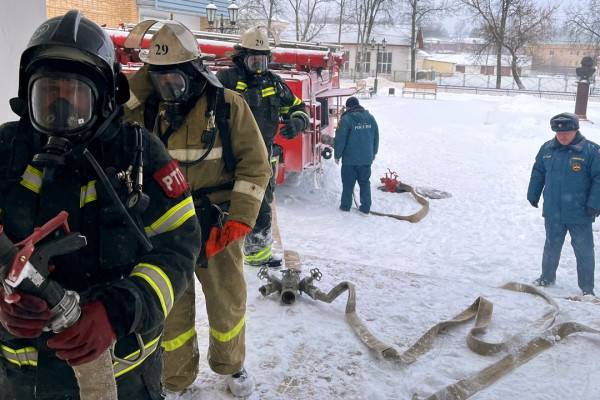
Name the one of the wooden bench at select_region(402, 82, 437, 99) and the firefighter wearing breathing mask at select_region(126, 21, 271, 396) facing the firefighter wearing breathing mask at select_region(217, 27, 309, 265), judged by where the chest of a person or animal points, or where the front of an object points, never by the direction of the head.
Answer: the wooden bench

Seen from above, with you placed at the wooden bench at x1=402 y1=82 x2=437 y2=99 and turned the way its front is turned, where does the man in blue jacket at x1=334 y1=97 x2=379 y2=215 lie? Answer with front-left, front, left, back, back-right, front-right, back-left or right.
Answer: front

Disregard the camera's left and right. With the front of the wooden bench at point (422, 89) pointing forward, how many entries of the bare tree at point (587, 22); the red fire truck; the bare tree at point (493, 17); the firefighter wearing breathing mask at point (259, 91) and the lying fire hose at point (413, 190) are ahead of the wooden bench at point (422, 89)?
3

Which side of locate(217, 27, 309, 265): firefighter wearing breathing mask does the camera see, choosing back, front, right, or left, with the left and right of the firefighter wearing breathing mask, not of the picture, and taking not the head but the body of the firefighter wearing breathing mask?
front

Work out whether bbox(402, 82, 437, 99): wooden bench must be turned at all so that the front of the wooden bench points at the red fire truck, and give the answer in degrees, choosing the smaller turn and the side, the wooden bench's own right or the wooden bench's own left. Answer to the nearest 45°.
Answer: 0° — it already faces it

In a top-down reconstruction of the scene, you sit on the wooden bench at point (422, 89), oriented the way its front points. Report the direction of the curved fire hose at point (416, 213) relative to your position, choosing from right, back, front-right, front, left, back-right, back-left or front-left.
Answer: front

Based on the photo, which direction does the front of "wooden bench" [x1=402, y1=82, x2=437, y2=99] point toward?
toward the camera

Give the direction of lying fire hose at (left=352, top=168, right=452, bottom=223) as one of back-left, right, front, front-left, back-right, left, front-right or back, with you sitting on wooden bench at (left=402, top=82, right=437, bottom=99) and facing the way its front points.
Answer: front

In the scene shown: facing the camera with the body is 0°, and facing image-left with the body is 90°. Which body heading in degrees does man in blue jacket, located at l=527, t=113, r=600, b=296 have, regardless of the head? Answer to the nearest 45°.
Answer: approximately 45°

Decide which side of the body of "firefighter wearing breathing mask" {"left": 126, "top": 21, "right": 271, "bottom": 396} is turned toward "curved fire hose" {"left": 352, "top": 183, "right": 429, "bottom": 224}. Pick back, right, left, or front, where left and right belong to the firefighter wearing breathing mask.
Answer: back

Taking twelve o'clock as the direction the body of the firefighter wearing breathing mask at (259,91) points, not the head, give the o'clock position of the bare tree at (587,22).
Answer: The bare tree is roughly at 7 o'clock from the firefighter wearing breathing mask.

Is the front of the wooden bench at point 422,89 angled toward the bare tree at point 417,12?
no

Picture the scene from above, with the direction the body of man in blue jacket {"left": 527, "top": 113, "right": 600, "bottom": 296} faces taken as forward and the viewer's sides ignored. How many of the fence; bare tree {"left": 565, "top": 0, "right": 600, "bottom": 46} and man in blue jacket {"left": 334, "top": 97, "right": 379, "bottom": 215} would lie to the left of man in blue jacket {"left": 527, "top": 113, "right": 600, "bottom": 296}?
0

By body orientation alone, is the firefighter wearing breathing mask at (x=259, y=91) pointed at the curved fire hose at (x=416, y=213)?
no

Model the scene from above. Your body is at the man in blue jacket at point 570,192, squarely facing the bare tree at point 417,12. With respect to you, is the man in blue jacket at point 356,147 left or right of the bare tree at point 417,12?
left

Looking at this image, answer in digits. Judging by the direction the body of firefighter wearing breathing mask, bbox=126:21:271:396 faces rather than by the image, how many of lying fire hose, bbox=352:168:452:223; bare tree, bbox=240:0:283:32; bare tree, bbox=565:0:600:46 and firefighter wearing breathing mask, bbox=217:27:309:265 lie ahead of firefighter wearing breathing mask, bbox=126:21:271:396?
0

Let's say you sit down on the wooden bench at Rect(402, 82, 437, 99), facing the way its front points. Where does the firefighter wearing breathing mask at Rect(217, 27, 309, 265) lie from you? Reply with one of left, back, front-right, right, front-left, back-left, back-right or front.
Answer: front

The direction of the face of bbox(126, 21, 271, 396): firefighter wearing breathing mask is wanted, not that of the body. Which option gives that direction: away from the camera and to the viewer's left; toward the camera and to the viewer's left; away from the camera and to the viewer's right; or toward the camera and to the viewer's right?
toward the camera and to the viewer's left

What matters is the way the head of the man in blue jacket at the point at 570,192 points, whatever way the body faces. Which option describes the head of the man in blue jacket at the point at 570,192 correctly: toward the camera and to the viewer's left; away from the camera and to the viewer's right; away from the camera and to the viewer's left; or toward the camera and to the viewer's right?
toward the camera and to the viewer's left

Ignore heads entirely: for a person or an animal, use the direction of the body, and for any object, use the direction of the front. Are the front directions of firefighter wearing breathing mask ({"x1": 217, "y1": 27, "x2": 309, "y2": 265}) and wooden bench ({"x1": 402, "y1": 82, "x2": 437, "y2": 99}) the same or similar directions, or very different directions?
same or similar directions

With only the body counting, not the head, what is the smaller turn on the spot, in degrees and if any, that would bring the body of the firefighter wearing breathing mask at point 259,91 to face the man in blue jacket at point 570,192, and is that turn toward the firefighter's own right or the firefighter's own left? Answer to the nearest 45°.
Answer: approximately 90° to the firefighter's own left
